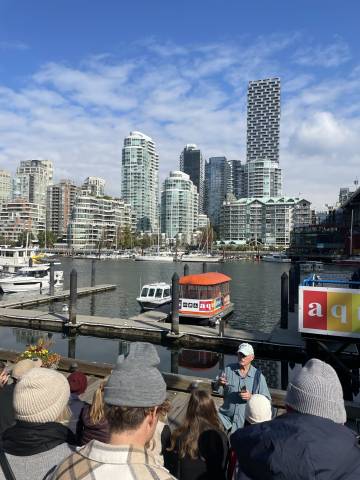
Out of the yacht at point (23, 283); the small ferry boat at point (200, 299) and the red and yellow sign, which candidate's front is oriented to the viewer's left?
the yacht

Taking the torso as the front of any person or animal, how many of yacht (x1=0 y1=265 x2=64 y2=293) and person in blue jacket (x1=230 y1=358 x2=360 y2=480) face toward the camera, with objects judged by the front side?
0

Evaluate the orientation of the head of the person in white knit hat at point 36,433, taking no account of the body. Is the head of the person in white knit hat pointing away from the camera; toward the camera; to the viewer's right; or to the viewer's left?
away from the camera

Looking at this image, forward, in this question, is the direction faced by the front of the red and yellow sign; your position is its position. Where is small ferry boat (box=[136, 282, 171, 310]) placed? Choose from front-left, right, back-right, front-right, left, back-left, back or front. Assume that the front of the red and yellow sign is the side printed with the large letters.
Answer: back-right

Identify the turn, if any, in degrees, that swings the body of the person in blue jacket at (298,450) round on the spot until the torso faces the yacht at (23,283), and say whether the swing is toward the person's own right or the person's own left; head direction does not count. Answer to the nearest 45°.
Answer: approximately 45° to the person's own left

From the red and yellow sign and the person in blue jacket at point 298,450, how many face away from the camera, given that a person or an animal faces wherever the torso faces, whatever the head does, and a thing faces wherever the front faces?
1

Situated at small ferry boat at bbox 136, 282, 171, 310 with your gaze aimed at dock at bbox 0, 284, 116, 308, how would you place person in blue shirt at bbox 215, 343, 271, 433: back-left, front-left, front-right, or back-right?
back-left

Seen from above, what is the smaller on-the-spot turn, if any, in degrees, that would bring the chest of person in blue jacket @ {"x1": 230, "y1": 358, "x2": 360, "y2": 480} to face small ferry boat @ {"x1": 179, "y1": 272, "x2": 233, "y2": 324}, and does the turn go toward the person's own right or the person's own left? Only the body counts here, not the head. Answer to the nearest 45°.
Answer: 0° — they already face it

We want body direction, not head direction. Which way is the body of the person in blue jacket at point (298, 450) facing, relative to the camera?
away from the camera

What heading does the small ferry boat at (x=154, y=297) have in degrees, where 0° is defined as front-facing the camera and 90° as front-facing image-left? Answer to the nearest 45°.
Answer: approximately 45°

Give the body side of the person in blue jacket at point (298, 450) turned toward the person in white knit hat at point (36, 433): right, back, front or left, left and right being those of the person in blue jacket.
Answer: left

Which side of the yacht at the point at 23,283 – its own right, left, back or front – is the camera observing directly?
left
